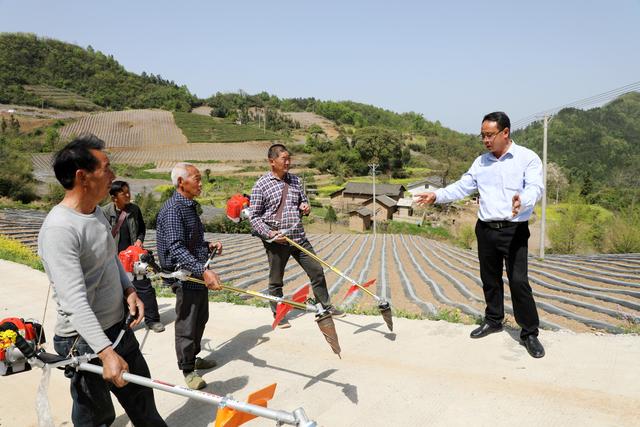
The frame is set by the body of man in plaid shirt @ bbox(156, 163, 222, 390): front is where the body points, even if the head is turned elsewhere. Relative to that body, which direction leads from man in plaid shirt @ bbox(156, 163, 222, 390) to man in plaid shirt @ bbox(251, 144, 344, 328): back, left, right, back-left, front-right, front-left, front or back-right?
front-left

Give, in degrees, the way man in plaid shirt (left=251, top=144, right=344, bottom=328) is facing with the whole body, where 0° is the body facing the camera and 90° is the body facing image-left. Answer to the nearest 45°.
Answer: approximately 315°

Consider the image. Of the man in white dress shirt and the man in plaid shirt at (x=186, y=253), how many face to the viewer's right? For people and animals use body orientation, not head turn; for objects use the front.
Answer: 1

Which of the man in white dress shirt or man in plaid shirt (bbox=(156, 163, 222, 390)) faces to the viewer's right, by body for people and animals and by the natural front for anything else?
the man in plaid shirt

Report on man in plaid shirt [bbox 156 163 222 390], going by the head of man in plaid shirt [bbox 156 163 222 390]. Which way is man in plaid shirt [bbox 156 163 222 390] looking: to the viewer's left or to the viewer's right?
to the viewer's right

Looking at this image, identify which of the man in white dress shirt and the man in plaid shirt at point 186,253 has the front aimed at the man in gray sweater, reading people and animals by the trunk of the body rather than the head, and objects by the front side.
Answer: the man in white dress shirt

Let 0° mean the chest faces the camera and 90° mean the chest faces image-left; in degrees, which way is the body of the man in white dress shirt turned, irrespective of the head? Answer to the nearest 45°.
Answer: approximately 45°

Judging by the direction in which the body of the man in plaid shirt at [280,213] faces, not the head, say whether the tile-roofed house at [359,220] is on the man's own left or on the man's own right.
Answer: on the man's own left

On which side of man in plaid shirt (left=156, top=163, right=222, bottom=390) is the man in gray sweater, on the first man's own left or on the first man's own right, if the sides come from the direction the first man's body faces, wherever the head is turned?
on the first man's own right

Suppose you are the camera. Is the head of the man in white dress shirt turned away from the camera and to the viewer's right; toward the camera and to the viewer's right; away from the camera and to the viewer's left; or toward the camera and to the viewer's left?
toward the camera and to the viewer's left

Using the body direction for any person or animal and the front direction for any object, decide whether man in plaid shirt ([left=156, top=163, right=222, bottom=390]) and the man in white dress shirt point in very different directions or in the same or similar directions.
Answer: very different directions

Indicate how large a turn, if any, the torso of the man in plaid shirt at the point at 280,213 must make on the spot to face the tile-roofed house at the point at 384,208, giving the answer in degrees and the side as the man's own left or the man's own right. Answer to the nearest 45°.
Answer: approximately 135° to the man's own left

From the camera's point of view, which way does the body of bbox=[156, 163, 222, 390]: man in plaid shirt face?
to the viewer's right
